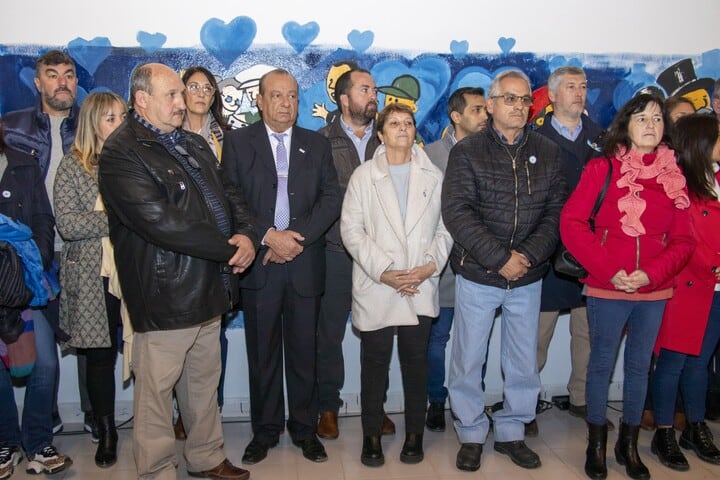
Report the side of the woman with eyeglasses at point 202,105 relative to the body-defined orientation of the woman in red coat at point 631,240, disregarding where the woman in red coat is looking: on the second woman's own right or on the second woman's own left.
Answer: on the second woman's own right

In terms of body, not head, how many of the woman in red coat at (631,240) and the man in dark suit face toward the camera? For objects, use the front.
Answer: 2

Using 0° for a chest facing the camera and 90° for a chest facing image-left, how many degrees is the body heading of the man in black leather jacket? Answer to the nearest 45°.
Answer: approximately 315°

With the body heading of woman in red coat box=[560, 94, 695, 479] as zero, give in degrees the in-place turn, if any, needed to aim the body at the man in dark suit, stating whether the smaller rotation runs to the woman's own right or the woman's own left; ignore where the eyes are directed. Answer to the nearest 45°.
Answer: approximately 90° to the woman's own right

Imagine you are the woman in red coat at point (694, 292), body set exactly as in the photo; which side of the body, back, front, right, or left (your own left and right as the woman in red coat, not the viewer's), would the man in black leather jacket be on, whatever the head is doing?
right

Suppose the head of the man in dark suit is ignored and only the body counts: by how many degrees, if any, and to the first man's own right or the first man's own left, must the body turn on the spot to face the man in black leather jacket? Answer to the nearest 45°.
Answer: approximately 45° to the first man's own right
